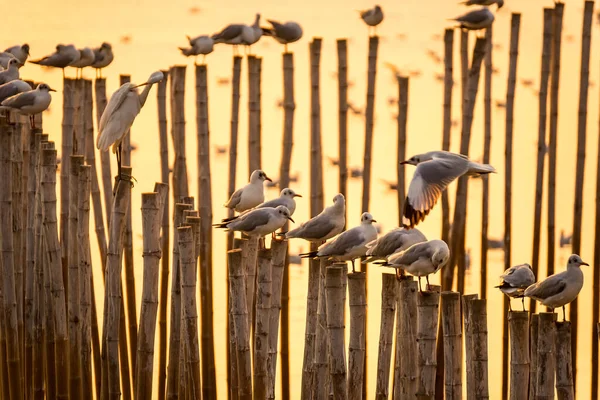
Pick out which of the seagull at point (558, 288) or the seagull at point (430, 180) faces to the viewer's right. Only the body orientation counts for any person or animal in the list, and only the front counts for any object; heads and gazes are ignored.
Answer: the seagull at point (558, 288)

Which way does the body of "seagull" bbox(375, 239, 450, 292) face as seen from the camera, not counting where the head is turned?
to the viewer's right

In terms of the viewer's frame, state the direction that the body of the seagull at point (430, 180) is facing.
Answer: to the viewer's left

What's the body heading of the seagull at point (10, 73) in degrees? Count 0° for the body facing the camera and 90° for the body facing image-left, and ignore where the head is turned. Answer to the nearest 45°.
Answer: approximately 270°

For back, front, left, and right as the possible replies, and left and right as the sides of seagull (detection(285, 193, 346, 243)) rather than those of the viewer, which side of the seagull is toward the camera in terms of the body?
right

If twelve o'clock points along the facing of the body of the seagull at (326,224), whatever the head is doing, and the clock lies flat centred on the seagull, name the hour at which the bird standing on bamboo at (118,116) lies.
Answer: The bird standing on bamboo is roughly at 6 o'clock from the seagull.

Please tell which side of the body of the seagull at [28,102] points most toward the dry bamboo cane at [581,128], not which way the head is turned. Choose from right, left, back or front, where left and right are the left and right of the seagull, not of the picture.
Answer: front

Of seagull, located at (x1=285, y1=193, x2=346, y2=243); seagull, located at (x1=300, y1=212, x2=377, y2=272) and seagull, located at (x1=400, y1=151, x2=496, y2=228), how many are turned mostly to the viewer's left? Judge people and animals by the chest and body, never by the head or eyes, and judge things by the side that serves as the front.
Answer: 1

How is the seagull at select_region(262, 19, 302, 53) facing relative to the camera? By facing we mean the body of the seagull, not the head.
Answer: to the viewer's right

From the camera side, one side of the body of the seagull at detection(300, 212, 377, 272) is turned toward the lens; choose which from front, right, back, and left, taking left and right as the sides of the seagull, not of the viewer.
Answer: right

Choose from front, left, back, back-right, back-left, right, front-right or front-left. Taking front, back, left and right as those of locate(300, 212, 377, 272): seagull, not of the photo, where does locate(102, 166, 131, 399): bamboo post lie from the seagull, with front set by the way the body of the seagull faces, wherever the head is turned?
back

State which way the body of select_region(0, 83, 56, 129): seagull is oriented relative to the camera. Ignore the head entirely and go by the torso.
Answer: to the viewer's right
